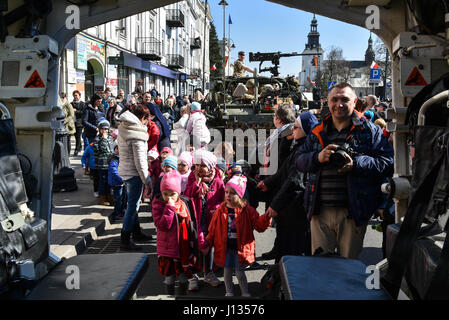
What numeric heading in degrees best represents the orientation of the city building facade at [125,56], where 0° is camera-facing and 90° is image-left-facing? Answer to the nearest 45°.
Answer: approximately 315°

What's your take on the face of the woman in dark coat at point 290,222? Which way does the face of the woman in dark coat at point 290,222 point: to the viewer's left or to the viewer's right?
to the viewer's left

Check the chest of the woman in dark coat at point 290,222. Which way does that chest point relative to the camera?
to the viewer's left

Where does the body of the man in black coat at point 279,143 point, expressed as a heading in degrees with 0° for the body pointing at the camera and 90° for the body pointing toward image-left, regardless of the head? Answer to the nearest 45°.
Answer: approximately 90°

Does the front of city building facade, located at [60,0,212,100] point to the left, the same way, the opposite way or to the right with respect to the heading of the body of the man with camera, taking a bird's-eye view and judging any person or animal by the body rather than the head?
to the left

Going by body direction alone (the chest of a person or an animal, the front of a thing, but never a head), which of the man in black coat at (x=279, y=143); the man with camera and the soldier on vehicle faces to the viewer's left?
the man in black coat
